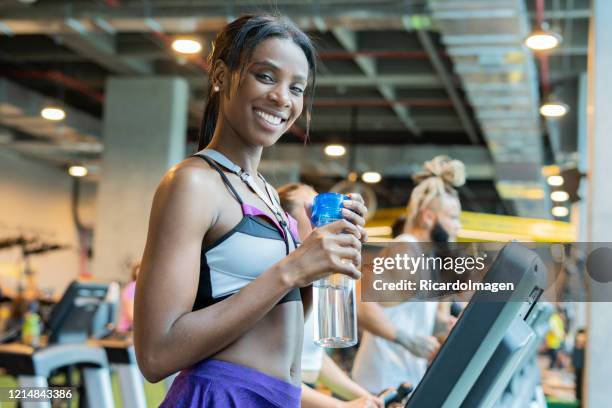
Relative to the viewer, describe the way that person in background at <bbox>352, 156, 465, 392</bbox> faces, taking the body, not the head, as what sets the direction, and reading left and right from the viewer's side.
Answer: facing to the right of the viewer

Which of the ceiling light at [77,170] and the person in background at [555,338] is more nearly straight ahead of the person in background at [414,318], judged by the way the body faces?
the person in background
